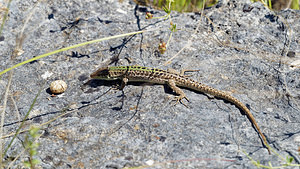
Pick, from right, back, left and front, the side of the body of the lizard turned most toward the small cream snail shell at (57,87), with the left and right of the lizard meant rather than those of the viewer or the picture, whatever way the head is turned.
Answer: front

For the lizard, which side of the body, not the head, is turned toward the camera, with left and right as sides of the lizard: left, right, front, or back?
left
